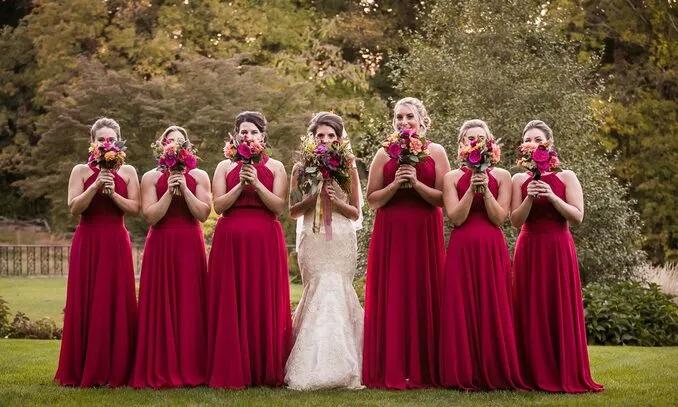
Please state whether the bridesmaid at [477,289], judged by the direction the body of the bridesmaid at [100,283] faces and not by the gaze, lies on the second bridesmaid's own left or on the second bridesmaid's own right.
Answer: on the second bridesmaid's own left

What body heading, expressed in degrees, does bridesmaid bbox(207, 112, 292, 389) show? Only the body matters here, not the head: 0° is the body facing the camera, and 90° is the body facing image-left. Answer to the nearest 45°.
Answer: approximately 0°

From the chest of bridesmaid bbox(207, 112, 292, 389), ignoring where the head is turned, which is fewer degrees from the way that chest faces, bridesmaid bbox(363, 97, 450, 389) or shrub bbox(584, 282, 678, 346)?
the bridesmaid

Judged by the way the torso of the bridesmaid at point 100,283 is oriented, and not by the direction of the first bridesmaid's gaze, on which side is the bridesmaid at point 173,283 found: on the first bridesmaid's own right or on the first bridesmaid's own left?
on the first bridesmaid's own left

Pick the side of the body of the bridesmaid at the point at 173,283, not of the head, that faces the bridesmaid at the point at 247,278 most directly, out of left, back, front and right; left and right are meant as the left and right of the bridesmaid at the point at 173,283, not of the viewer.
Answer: left
